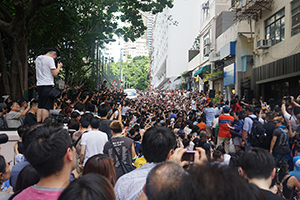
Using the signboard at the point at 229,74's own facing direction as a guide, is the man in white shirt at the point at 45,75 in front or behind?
in front

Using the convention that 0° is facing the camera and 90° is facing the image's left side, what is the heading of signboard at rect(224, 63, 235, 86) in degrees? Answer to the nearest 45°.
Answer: approximately 45°

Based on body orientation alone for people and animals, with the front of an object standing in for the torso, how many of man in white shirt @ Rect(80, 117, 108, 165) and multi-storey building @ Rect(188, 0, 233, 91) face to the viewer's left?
1

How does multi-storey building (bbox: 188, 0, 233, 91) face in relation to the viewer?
to the viewer's left

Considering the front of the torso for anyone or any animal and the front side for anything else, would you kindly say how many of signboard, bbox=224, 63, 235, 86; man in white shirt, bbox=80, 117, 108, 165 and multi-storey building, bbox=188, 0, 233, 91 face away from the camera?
1

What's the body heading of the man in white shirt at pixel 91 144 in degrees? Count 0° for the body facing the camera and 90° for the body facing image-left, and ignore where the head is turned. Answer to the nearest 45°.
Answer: approximately 180°

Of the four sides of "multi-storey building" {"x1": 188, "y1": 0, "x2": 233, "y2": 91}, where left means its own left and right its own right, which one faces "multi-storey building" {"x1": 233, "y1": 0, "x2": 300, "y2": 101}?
left

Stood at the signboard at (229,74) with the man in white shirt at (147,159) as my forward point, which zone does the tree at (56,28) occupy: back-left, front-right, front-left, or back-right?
front-right

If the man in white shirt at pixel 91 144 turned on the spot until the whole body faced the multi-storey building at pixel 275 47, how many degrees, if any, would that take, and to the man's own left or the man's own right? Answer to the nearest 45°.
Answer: approximately 45° to the man's own right

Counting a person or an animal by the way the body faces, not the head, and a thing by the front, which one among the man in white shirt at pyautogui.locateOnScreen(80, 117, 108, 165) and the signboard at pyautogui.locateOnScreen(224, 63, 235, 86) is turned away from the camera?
the man in white shirt

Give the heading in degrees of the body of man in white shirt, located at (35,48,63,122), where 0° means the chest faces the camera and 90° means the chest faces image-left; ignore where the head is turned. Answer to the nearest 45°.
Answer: approximately 225°
